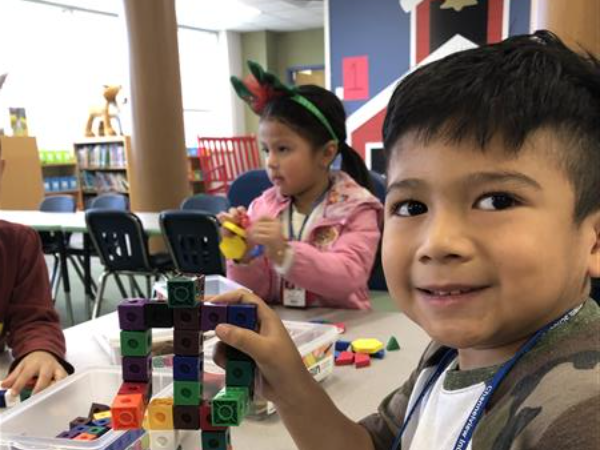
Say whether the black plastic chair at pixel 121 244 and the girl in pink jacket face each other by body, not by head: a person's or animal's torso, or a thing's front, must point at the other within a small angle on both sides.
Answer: no

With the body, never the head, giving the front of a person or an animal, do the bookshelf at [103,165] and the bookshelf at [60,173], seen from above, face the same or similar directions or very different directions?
same or similar directions

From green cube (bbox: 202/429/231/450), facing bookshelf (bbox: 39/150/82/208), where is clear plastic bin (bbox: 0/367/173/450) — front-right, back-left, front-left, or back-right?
front-left

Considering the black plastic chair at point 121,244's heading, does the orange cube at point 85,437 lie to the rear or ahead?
to the rear

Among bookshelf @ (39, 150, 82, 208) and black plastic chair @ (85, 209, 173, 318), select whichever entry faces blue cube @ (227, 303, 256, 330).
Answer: the bookshelf

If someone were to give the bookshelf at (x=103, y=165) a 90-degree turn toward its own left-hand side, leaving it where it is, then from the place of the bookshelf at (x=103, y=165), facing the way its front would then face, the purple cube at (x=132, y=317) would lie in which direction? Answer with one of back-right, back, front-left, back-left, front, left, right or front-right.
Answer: right

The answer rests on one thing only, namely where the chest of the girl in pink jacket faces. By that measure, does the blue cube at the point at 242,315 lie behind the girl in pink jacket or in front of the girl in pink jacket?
in front

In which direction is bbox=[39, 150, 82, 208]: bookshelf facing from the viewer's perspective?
toward the camera

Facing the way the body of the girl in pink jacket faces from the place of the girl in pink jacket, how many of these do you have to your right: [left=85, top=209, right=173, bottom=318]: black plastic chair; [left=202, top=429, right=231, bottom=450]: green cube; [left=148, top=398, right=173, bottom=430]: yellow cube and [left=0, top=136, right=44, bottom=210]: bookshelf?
2

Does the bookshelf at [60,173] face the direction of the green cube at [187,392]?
yes

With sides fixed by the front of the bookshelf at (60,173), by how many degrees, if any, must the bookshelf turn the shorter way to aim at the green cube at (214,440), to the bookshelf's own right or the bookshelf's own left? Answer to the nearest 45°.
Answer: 0° — it already faces it

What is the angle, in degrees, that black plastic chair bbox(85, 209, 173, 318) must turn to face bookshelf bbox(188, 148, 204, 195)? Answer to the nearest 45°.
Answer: approximately 45° to its left

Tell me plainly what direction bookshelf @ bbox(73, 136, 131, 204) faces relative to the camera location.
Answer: facing the viewer

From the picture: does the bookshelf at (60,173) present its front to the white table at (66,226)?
yes

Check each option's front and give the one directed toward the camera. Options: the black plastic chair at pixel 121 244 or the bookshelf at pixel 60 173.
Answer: the bookshelf
